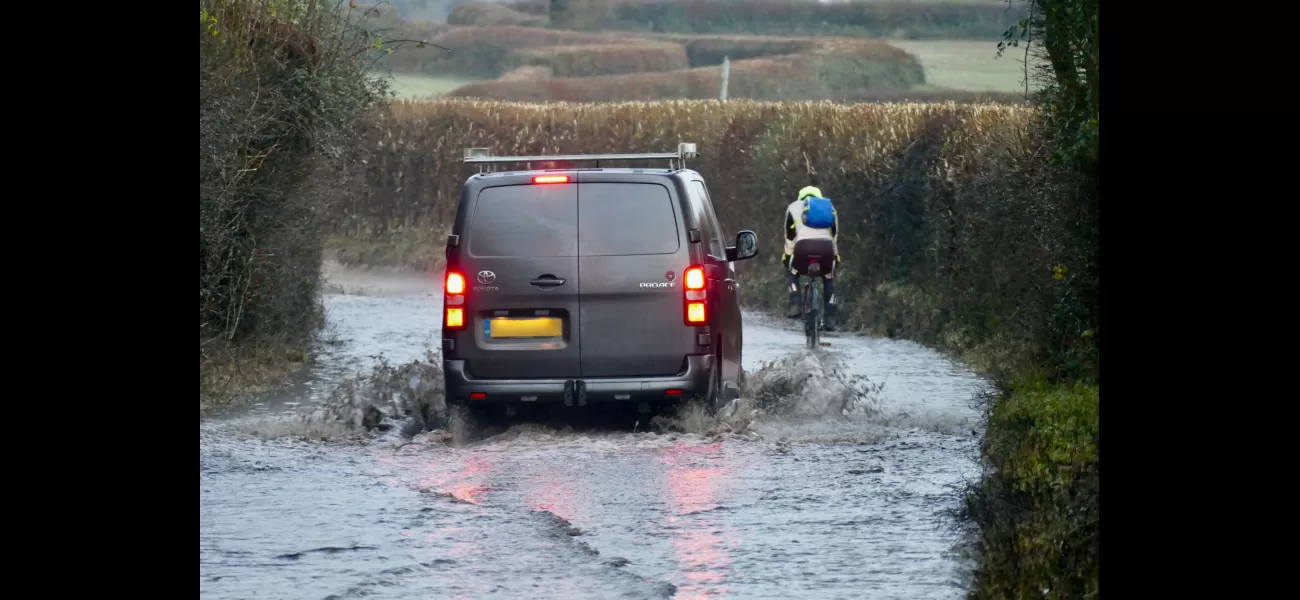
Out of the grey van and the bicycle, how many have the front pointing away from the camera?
2

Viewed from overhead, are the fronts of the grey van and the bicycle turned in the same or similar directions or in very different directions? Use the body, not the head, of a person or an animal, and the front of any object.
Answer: same or similar directions

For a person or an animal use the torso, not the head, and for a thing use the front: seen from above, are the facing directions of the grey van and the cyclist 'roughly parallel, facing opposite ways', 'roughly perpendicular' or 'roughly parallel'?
roughly parallel

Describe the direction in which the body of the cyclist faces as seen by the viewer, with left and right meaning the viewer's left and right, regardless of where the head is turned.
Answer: facing away from the viewer

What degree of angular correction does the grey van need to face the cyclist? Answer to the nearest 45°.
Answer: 0° — it already faces them

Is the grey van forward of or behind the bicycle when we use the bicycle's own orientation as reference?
behind

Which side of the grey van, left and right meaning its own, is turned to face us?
back

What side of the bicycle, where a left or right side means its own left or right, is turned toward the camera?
back

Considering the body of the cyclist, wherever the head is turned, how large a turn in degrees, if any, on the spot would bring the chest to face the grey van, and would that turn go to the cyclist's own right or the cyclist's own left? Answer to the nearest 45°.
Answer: approximately 180°
